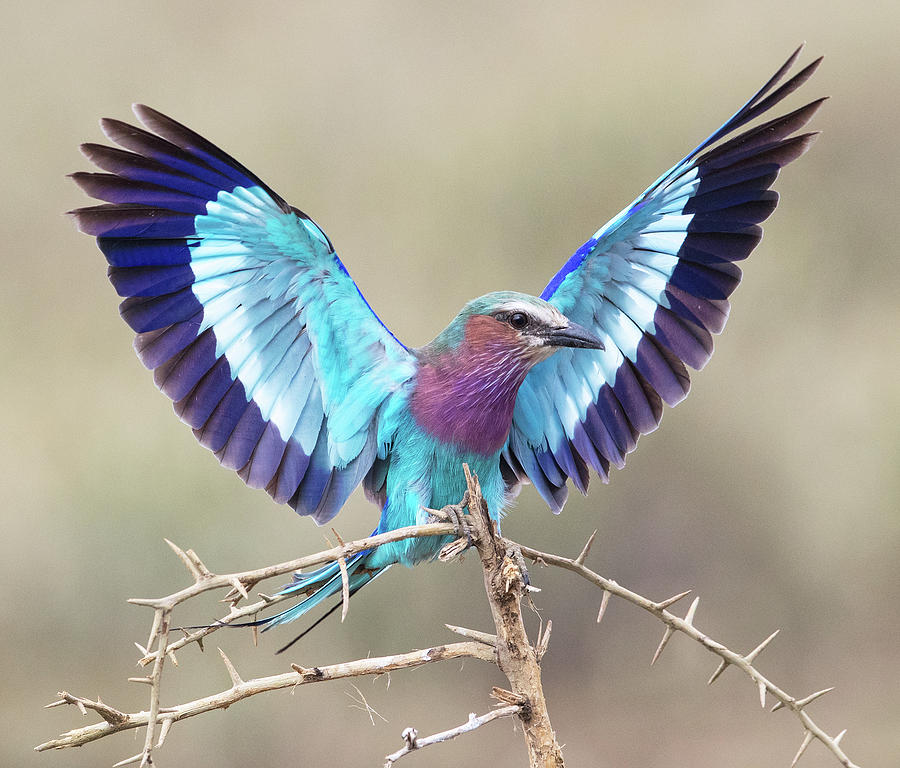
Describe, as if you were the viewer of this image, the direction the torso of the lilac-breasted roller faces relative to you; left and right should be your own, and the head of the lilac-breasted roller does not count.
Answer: facing the viewer and to the right of the viewer
